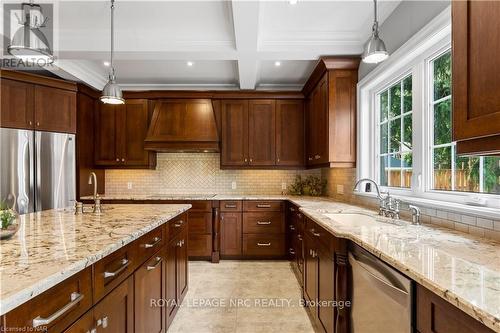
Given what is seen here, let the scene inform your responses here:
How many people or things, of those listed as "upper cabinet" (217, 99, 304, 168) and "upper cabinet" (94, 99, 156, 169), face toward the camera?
2

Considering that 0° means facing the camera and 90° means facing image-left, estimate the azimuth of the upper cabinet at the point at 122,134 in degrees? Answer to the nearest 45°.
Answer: approximately 0°

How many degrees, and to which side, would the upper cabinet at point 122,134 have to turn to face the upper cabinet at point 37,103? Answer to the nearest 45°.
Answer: approximately 45° to its right

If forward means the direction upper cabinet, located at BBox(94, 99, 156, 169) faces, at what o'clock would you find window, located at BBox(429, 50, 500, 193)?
The window is roughly at 11 o'clock from the upper cabinet.

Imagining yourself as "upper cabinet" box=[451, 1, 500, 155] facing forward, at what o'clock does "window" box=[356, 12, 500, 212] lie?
The window is roughly at 4 o'clock from the upper cabinet.

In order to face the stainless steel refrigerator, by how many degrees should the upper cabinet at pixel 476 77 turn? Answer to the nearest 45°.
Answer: approximately 45° to its right

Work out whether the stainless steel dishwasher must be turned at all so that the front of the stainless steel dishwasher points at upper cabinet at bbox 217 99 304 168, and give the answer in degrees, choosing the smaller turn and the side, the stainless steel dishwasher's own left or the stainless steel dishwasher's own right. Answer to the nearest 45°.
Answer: approximately 90° to the stainless steel dishwasher's own right

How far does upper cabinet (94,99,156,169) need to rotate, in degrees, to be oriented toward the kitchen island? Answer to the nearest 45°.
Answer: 0° — it already faces it

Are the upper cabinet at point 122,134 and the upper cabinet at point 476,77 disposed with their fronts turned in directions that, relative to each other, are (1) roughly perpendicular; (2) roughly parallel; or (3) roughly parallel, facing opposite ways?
roughly perpendicular

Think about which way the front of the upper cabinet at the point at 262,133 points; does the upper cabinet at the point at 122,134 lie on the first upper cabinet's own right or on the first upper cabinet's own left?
on the first upper cabinet's own right
